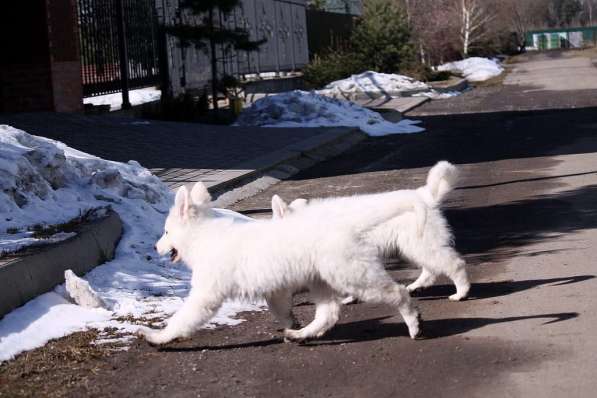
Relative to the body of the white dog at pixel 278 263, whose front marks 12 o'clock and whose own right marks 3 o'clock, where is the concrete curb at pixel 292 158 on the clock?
The concrete curb is roughly at 3 o'clock from the white dog.

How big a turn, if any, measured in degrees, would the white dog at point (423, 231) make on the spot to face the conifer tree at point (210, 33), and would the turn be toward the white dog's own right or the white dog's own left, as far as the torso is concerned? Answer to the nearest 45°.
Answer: approximately 90° to the white dog's own right

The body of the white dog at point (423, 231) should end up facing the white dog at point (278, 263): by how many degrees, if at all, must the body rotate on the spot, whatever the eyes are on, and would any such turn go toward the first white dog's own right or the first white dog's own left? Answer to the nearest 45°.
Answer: approximately 45° to the first white dog's own left

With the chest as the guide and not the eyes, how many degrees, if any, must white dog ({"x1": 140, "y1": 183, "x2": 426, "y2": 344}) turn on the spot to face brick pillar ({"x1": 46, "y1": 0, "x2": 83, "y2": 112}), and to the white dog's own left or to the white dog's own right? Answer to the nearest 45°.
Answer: approximately 90° to the white dog's own right

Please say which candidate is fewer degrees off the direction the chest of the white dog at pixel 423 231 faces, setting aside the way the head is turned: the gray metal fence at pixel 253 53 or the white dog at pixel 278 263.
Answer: the white dog

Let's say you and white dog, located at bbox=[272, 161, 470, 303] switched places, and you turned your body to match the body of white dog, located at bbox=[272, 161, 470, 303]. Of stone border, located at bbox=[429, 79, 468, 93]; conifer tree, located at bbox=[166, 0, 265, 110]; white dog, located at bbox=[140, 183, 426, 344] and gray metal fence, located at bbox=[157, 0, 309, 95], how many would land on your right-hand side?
3

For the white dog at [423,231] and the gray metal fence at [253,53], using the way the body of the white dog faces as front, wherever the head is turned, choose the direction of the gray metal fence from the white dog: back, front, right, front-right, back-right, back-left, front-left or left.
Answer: right

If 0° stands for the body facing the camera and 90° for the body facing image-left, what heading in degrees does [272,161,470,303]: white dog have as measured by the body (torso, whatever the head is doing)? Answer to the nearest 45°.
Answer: approximately 90°

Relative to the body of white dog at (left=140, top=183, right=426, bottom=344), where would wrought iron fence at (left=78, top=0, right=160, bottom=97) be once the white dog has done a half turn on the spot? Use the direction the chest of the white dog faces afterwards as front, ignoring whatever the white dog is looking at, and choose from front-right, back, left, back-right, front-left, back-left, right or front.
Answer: left

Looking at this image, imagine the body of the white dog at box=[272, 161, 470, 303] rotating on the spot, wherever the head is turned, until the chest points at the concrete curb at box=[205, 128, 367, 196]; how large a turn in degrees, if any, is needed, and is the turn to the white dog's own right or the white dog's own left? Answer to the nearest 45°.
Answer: approximately 90° to the white dog's own right

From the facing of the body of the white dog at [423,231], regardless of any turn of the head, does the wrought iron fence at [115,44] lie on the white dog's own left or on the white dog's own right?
on the white dog's own right

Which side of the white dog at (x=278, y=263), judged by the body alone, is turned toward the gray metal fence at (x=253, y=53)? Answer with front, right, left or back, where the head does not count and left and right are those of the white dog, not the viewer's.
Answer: right

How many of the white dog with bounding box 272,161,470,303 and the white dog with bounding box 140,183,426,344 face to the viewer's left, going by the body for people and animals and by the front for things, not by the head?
2

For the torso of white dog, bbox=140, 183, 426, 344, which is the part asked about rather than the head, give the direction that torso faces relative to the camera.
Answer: to the viewer's left
